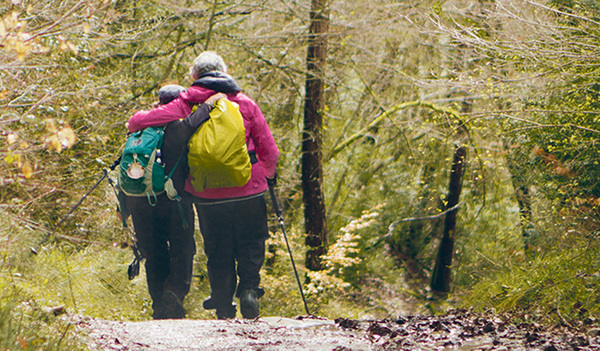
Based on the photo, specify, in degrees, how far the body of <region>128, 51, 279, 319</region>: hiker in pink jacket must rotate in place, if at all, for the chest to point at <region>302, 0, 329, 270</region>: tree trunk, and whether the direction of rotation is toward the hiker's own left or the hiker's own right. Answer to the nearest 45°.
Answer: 0° — they already face it

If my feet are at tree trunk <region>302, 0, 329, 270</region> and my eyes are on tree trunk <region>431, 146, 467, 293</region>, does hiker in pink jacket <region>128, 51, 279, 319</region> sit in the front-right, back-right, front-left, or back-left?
back-right

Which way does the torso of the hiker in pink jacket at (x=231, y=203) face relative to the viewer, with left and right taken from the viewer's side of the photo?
facing away from the viewer

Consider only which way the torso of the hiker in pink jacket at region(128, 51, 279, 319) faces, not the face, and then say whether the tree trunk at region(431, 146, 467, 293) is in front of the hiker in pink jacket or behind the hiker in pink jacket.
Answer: in front
